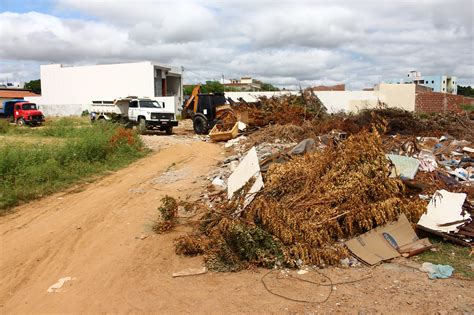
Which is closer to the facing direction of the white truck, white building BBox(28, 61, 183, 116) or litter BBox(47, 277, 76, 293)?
the litter

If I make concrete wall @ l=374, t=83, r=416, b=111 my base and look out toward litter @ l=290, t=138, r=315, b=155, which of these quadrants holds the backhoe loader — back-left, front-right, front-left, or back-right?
front-right

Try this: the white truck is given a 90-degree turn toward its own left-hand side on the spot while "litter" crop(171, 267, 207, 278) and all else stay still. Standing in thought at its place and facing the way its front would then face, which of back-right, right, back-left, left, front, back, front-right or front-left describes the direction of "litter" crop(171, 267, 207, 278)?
back-right

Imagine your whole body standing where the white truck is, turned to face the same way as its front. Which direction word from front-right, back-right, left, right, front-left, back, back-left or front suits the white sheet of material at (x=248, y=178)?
front-right

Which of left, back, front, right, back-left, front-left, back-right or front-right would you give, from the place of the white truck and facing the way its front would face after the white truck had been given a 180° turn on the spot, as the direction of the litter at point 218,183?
back-left

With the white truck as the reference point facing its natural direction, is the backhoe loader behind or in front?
in front

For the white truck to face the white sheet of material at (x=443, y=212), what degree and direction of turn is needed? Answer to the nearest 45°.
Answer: approximately 45° to its right

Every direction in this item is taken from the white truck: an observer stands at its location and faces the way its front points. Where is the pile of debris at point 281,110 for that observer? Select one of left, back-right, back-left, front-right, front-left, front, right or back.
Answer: front

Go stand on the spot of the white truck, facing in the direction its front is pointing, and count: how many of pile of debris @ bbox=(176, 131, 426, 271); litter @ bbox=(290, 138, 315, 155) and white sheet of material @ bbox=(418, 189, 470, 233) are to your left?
0

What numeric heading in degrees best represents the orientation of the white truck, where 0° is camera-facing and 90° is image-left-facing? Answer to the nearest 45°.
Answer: approximately 315°

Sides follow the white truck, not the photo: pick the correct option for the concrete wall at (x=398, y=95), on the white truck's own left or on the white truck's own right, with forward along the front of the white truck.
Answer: on the white truck's own left

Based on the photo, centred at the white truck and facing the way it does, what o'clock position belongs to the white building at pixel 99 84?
The white building is roughly at 7 o'clock from the white truck.

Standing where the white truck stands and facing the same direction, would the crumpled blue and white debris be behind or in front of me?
in front
